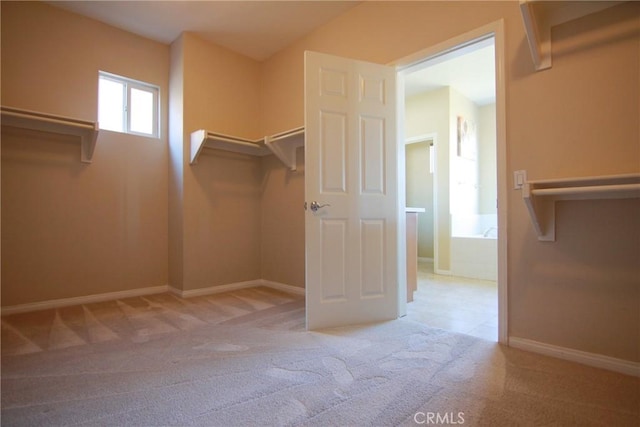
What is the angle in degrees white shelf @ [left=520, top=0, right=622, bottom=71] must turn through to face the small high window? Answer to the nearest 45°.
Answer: approximately 45° to its right

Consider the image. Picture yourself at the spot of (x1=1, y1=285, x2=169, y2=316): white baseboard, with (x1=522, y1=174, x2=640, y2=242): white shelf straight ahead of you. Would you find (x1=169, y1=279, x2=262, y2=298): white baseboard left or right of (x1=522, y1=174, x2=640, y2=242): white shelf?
left

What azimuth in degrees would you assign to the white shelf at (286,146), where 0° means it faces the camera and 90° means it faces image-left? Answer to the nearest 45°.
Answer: approximately 45°

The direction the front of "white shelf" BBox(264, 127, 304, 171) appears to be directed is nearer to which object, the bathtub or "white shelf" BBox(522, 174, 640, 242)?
the white shelf

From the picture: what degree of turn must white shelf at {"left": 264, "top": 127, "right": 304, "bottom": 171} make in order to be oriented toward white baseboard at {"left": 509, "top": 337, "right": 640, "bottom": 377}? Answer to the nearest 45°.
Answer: approximately 90° to its left

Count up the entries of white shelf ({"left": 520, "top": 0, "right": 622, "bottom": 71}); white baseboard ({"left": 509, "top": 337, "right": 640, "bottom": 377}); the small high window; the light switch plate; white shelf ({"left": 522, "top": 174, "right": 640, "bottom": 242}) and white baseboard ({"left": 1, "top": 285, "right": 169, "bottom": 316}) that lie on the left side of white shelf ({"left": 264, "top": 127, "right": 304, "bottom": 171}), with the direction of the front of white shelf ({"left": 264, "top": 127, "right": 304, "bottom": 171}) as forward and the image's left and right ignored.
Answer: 4

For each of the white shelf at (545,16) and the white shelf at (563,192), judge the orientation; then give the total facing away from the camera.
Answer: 0

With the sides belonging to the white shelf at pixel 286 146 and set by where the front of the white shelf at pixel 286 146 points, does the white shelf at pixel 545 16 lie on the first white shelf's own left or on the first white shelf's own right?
on the first white shelf's own left

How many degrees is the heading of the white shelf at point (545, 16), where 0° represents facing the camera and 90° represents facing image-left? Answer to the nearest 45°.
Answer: approximately 45°

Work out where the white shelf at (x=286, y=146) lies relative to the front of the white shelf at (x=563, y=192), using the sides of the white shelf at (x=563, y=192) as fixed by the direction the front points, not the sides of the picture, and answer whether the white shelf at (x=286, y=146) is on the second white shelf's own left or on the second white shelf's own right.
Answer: on the second white shelf's own right
